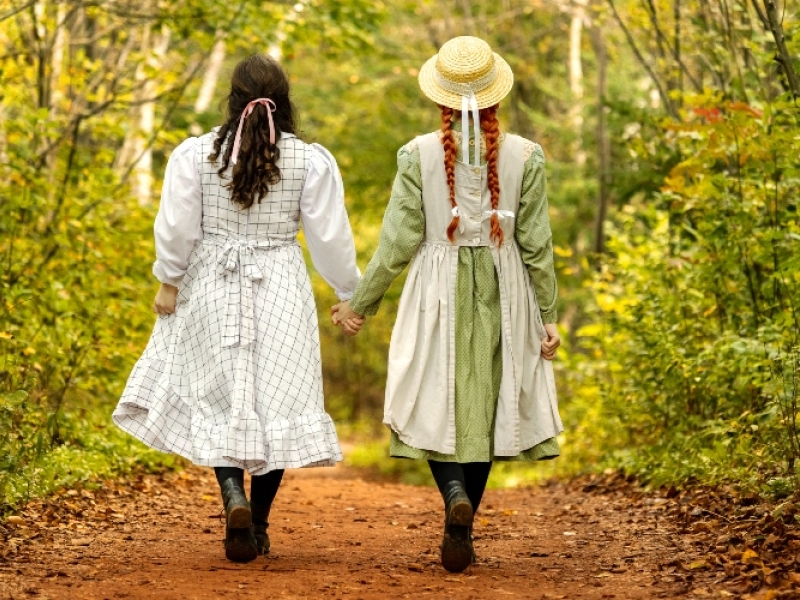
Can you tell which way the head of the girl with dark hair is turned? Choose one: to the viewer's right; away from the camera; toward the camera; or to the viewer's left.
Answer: away from the camera

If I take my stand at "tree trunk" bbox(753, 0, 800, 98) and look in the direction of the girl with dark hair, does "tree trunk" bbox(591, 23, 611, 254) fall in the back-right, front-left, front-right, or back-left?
back-right

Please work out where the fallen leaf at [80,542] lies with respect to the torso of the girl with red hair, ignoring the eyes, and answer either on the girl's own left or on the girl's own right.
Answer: on the girl's own left

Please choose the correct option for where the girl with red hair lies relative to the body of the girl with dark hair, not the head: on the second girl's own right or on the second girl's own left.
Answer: on the second girl's own right

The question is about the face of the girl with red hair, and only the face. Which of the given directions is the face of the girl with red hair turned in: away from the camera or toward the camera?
away from the camera

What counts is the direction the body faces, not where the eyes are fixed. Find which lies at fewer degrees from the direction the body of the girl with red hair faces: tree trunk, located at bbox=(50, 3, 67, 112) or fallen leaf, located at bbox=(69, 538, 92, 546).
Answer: the tree trunk

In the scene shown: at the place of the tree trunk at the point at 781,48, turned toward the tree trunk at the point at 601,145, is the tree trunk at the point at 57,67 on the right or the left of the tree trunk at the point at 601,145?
left

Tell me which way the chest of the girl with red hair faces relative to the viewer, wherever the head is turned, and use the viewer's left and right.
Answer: facing away from the viewer

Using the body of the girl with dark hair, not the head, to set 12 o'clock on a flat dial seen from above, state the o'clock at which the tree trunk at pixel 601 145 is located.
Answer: The tree trunk is roughly at 1 o'clock from the girl with dark hair.

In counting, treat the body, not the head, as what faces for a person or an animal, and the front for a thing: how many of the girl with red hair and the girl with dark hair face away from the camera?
2

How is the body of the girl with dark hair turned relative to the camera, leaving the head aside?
away from the camera

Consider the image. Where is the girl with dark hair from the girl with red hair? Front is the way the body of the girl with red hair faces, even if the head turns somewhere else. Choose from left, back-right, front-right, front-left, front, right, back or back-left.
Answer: left

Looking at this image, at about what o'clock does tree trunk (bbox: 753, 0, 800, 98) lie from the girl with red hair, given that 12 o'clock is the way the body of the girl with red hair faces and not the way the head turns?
The tree trunk is roughly at 2 o'clock from the girl with red hair.

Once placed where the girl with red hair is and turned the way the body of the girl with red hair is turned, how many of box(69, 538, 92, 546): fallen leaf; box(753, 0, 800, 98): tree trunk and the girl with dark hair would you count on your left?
2
